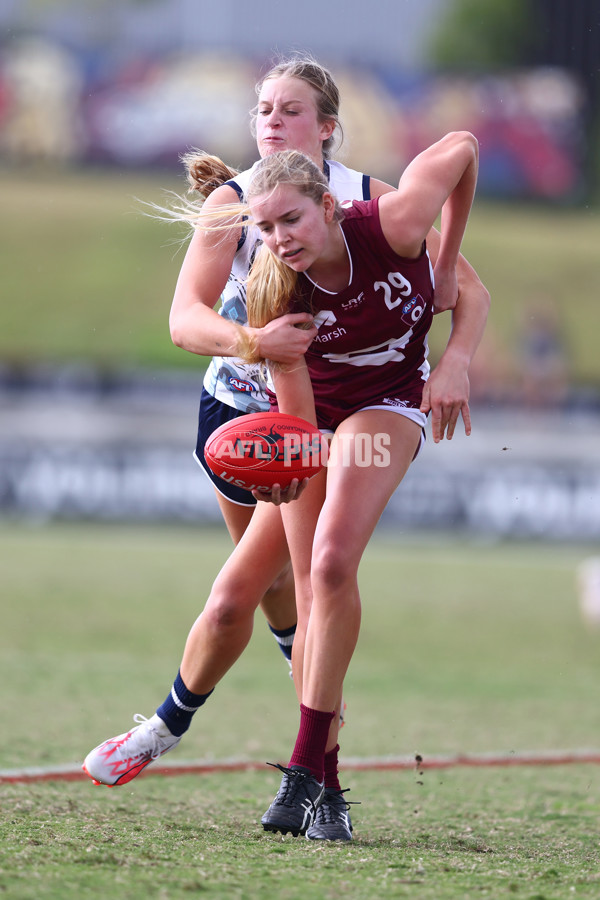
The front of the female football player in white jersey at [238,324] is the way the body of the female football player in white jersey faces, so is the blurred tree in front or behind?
behind

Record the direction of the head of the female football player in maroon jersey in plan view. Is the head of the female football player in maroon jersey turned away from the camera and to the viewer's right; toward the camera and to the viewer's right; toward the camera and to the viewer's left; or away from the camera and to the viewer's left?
toward the camera and to the viewer's left

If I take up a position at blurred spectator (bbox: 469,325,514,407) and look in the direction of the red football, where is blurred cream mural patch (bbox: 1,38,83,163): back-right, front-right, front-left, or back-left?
back-right

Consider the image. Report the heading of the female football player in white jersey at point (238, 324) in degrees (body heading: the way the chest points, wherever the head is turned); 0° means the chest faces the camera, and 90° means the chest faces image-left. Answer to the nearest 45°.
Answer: approximately 45°

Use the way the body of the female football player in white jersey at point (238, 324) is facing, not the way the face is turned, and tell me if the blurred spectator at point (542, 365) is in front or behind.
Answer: behind

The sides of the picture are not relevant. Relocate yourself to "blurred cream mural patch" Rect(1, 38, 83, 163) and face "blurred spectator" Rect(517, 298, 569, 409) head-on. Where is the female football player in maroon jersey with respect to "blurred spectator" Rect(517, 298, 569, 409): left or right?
right
